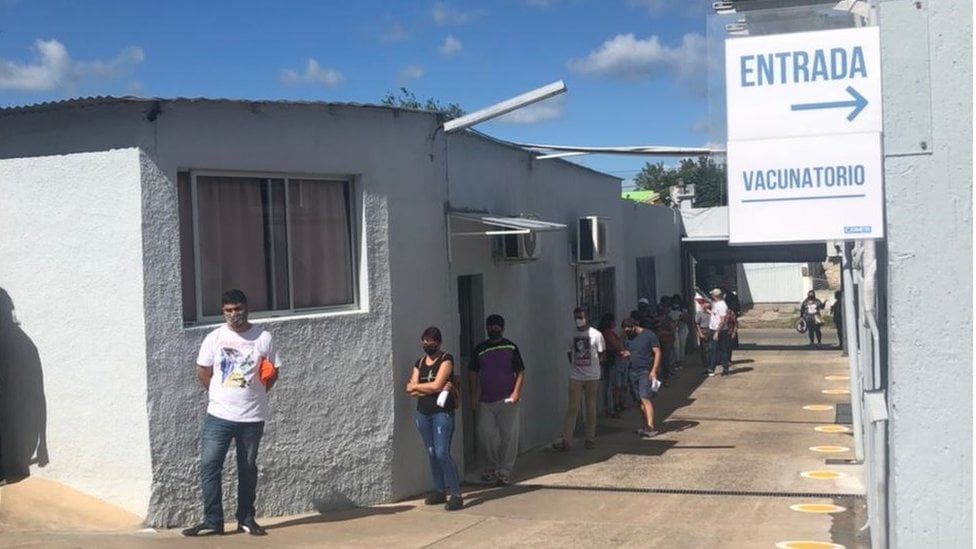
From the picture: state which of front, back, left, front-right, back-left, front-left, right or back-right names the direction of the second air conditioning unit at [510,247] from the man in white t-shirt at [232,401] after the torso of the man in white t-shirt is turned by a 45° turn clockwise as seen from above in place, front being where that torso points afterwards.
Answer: back

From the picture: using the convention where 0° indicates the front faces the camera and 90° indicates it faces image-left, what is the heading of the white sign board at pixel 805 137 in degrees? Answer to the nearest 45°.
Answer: approximately 0°

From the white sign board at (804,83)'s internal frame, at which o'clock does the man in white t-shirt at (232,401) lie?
The man in white t-shirt is roughly at 4 o'clock from the white sign board.

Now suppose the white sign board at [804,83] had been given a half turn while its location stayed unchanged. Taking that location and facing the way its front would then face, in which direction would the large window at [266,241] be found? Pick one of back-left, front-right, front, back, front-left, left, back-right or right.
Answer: front-left

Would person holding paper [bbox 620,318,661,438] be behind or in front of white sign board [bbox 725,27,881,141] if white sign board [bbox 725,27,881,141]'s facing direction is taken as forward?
behind

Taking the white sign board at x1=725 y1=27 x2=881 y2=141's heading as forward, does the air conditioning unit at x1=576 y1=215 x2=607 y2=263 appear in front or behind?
behind

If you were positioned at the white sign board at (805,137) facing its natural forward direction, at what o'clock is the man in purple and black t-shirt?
The man in purple and black t-shirt is roughly at 5 o'clock from the white sign board.

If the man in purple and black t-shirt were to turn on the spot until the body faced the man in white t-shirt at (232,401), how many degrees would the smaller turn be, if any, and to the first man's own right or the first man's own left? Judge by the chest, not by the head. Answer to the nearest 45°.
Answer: approximately 45° to the first man's own right

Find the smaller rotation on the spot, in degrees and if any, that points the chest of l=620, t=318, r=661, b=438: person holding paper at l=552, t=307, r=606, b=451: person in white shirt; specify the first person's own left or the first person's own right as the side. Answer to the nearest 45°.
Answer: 0° — they already face them

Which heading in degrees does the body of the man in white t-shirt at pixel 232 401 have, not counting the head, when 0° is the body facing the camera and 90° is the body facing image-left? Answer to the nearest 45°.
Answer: approximately 0°
